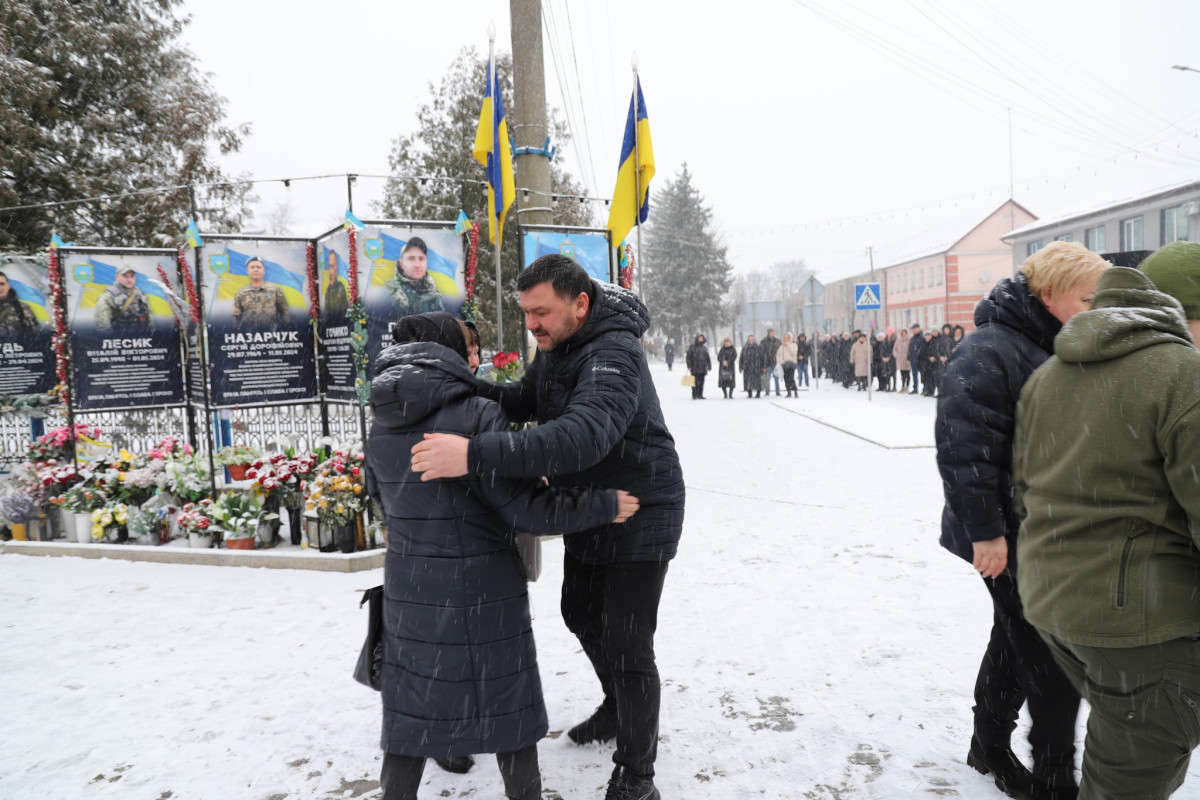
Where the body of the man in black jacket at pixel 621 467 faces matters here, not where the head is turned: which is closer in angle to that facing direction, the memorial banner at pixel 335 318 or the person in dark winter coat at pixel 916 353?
the memorial banner

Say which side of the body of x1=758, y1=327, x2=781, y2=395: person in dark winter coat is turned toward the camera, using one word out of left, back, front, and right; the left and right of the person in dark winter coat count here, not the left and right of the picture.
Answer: front

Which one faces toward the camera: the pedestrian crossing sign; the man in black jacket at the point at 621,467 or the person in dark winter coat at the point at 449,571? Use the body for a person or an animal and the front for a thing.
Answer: the pedestrian crossing sign

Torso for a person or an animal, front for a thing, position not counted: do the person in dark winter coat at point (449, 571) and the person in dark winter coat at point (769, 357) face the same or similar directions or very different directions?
very different directions

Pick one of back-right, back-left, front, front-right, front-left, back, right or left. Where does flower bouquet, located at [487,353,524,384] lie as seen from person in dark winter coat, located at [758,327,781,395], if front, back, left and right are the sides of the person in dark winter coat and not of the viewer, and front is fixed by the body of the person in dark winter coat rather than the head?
front

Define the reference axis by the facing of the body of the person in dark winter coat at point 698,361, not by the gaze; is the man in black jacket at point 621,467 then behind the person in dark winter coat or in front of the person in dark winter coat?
in front

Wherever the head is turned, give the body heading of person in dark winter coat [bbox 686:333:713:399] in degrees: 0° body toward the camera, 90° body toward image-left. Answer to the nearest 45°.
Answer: approximately 0°

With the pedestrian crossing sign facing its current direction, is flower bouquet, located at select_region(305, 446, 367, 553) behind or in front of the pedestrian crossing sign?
in front

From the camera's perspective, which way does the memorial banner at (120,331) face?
toward the camera

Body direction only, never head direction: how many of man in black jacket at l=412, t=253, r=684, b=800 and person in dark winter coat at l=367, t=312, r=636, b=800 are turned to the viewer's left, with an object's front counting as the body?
1

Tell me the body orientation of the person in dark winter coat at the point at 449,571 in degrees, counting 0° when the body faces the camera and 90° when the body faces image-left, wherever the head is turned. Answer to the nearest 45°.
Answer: approximately 225°
